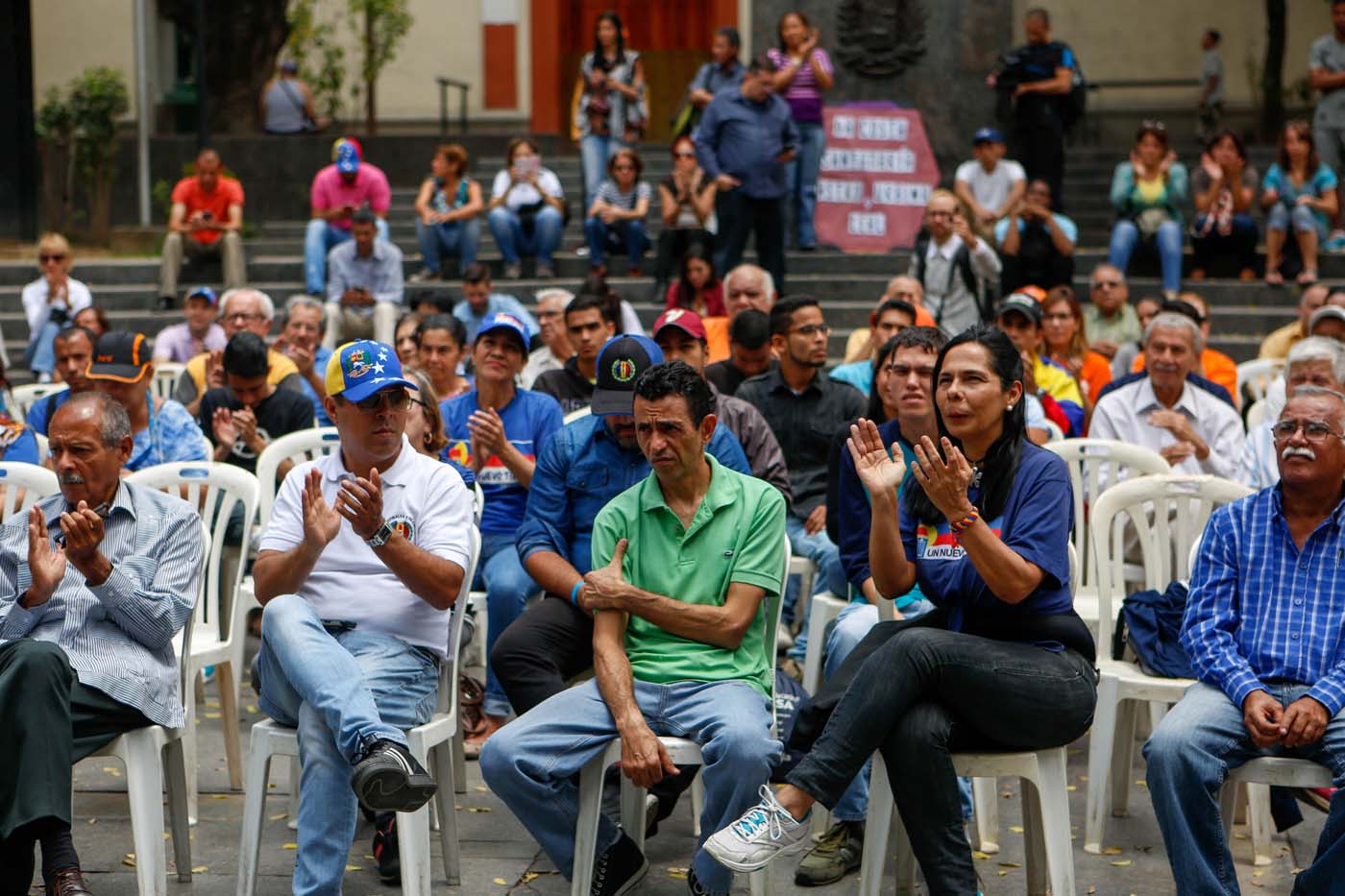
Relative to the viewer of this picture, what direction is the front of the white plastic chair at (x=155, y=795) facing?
facing the viewer and to the left of the viewer

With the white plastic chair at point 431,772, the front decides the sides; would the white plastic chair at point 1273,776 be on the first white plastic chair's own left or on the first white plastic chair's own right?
on the first white plastic chair's own left

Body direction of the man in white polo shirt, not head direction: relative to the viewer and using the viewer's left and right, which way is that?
facing the viewer

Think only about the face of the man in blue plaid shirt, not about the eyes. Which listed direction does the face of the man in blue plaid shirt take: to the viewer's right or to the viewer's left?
to the viewer's left

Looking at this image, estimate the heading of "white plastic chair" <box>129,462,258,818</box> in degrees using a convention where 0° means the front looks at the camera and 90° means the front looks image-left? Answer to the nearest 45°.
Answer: approximately 45°

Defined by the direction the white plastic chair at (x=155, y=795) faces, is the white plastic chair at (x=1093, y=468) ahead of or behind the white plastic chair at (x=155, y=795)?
behind

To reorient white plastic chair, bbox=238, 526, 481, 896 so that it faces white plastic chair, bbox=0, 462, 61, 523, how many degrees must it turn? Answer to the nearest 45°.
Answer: approximately 90° to its right

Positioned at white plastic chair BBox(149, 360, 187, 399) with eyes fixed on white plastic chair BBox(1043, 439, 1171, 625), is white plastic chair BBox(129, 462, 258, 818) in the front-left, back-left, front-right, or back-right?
front-right

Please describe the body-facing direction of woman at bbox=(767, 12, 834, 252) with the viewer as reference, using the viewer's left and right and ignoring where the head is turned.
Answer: facing the viewer
